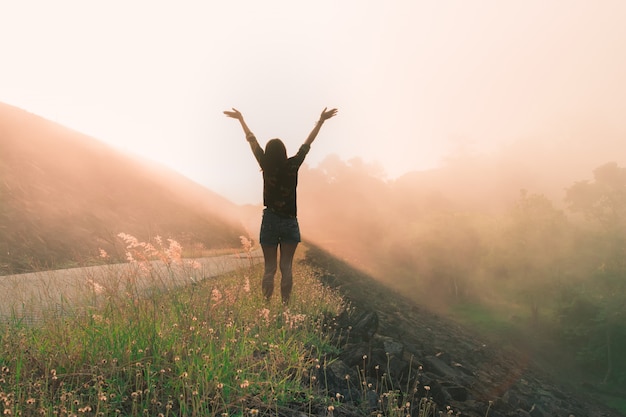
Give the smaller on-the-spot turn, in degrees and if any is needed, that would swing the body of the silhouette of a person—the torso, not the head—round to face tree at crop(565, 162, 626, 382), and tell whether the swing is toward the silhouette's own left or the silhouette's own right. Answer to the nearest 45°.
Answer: approximately 45° to the silhouette's own right

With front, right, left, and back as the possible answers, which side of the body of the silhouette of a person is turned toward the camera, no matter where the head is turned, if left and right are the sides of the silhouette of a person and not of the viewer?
back

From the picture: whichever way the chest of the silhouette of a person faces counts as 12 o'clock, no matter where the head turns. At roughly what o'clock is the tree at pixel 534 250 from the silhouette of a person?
The tree is roughly at 1 o'clock from the silhouette of a person.
